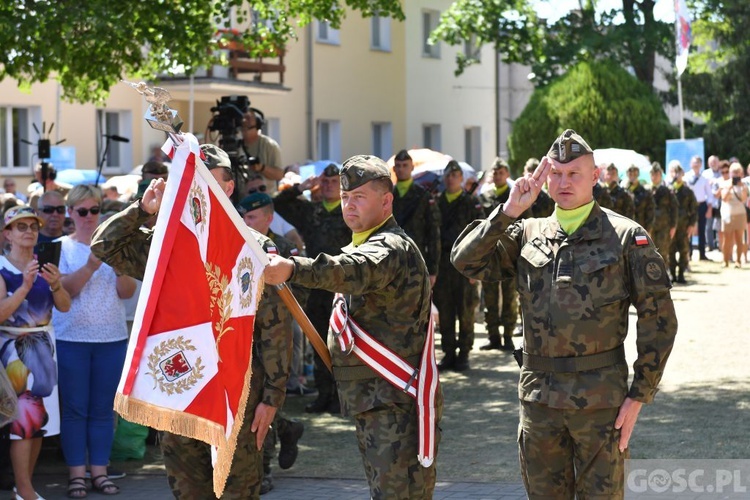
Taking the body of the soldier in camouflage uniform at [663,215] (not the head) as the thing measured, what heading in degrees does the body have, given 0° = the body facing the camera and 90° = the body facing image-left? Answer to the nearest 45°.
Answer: approximately 45°

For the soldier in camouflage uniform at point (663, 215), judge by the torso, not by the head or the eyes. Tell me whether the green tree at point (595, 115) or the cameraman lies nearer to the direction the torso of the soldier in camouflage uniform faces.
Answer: the cameraman

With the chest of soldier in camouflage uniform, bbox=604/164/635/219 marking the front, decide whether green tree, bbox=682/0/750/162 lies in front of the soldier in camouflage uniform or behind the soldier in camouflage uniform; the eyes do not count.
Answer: behind

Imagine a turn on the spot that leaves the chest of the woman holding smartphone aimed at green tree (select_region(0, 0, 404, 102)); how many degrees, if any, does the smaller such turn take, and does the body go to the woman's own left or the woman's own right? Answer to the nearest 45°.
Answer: approximately 135° to the woman's own left

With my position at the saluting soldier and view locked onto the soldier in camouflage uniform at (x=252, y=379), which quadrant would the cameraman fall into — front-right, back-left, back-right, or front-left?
front-right

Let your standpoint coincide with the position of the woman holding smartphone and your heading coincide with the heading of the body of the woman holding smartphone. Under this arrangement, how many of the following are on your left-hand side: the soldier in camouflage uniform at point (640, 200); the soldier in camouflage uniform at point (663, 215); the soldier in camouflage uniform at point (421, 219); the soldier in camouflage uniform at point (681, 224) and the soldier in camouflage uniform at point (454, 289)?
5

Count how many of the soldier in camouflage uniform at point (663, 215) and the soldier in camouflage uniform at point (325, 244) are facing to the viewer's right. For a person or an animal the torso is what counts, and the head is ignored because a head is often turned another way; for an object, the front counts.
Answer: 0

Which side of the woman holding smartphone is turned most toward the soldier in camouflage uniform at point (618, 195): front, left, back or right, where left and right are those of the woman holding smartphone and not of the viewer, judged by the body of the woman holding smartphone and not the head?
left

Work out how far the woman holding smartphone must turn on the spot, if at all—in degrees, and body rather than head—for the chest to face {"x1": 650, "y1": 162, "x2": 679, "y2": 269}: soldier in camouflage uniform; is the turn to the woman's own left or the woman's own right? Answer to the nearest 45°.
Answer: approximately 90° to the woman's own left

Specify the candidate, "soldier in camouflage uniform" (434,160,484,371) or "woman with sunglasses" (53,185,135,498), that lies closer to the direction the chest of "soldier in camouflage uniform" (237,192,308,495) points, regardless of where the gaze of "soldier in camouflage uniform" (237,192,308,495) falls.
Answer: the woman with sunglasses
